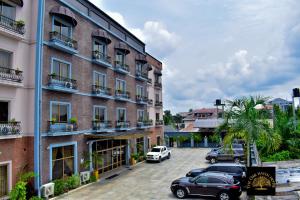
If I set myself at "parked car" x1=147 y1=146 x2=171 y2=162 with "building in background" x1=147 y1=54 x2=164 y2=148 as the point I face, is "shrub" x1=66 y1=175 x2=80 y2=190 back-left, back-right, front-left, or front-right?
back-left

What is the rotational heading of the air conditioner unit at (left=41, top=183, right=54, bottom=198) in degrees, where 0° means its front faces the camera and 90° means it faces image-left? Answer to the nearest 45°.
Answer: approximately 315°

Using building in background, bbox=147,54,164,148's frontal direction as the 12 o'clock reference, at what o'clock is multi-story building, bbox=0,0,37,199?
The multi-story building is roughly at 2 o'clock from the building in background.

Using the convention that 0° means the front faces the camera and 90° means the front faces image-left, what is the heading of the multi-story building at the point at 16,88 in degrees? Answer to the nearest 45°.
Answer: approximately 315°

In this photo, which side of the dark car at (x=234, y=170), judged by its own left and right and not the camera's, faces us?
left

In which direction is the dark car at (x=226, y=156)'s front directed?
to the viewer's left

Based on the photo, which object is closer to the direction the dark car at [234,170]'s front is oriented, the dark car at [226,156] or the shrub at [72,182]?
the shrub

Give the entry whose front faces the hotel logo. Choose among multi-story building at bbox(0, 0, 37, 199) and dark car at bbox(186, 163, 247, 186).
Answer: the multi-story building
